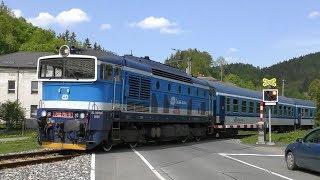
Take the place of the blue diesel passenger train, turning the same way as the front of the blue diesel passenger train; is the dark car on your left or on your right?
on your left

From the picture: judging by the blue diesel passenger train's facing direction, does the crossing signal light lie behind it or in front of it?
behind

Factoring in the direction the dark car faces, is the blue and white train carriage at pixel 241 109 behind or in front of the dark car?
in front

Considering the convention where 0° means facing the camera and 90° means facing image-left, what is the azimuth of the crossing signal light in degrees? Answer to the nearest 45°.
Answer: approximately 0°

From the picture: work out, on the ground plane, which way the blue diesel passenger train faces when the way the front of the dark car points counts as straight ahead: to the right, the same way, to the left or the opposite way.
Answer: to the left

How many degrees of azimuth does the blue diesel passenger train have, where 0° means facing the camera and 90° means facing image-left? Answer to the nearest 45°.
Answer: approximately 45°

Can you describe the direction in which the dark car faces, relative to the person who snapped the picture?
facing away from the viewer and to the left of the viewer

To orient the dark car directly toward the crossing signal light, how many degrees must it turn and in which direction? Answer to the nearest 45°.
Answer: approximately 45° to its right

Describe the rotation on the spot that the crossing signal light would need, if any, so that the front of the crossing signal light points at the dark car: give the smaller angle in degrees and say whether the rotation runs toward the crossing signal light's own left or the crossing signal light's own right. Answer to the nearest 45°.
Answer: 0° — it already faces it

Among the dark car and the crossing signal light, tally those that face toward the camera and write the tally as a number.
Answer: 1

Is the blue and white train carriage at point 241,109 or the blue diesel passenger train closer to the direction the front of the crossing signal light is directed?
the blue diesel passenger train

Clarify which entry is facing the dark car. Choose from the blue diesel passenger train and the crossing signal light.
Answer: the crossing signal light
